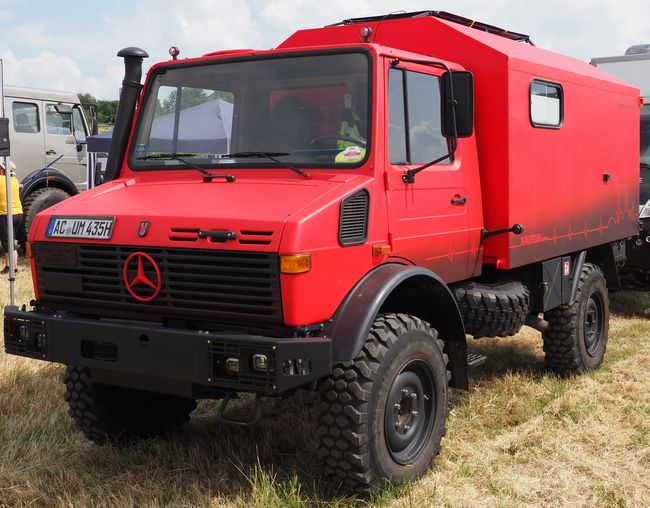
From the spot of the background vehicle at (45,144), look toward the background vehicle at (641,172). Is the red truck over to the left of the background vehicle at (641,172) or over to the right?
right

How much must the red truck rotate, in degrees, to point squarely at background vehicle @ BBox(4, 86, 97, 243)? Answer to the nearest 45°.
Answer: approximately 90° to its right

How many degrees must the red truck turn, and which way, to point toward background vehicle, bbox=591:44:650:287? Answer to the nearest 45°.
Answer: approximately 180°

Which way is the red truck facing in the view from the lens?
facing the viewer and to the left of the viewer
